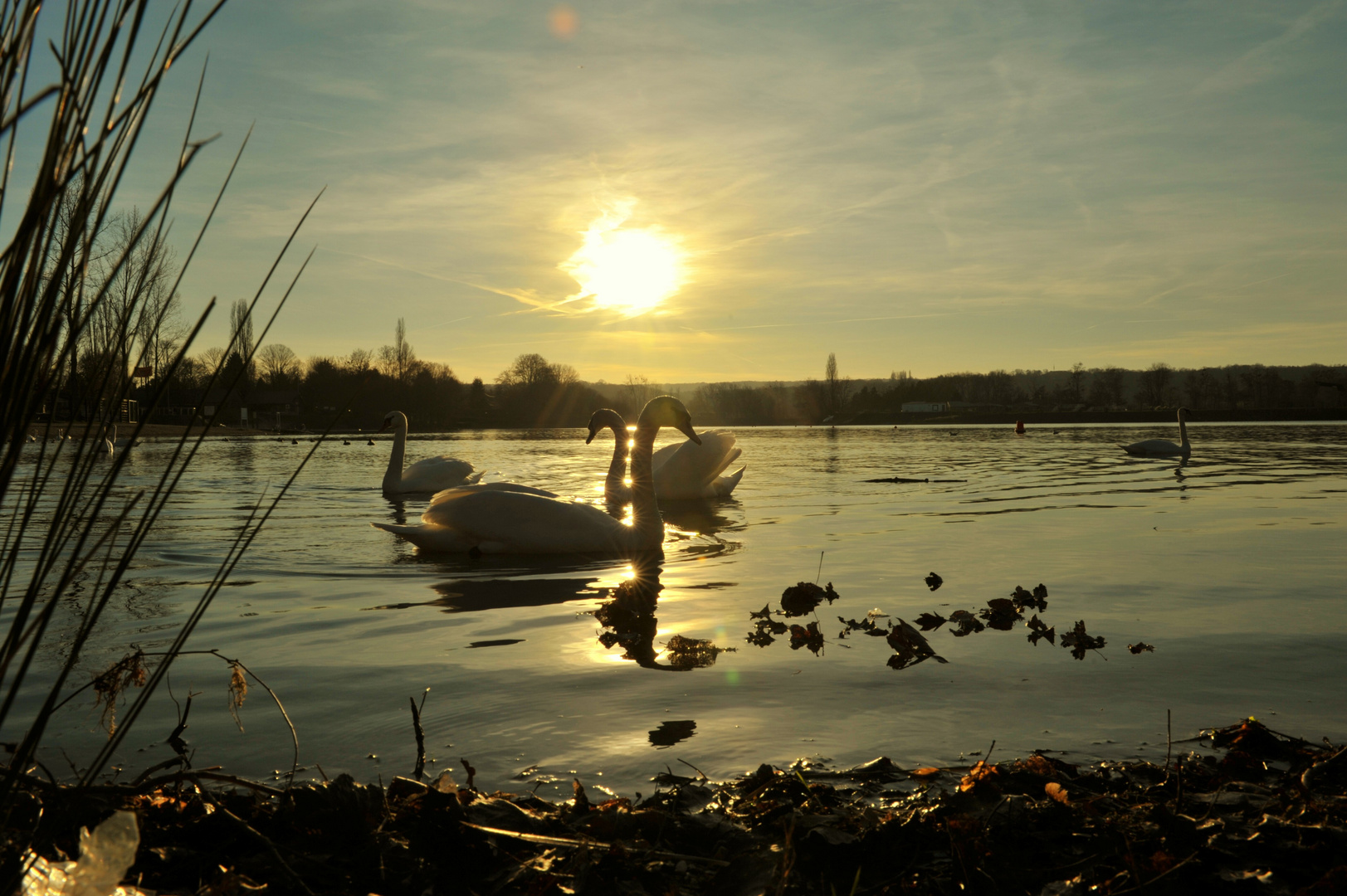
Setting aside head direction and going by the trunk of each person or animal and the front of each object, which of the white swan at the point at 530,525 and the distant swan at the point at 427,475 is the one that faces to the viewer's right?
the white swan

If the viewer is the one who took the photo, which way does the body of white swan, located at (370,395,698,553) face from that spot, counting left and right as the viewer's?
facing to the right of the viewer

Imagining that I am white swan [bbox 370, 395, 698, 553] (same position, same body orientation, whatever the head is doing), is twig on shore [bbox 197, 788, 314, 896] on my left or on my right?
on my right

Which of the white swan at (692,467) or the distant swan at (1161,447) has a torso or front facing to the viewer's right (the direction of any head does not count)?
the distant swan

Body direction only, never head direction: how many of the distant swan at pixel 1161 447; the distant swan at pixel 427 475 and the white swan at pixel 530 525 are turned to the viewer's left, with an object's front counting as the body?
1

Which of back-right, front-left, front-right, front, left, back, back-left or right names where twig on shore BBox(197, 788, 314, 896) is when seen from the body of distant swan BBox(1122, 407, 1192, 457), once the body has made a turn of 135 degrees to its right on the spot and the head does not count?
front-left

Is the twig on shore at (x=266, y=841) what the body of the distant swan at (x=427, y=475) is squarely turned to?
no

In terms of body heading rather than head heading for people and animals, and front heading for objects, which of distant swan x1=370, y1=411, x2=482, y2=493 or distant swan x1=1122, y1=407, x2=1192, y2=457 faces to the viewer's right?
distant swan x1=1122, y1=407, x2=1192, y2=457

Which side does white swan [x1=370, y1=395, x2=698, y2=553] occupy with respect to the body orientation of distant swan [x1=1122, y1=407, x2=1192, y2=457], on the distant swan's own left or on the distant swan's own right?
on the distant swan's own right

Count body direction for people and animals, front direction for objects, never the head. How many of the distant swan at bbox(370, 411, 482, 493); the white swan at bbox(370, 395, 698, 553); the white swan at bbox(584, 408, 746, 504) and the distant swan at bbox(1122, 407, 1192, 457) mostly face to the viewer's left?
2

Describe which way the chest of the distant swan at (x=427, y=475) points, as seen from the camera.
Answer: to the viewer's left

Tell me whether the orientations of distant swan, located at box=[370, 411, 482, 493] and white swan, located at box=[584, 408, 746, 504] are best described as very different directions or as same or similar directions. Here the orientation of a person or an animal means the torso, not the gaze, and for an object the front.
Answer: same or similar directions

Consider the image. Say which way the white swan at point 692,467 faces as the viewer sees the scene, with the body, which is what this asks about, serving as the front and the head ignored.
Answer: to the viewer's left

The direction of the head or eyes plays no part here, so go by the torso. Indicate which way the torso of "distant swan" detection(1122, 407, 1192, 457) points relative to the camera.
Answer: to the viewer's right

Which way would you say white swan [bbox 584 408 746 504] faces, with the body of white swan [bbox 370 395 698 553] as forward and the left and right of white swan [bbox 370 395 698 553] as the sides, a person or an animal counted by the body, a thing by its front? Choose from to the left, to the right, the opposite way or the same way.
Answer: the opposite way
